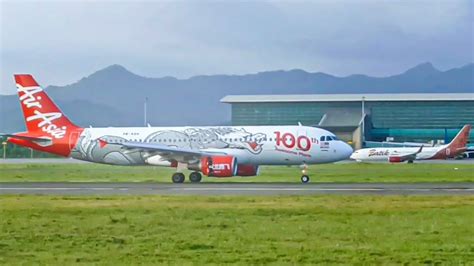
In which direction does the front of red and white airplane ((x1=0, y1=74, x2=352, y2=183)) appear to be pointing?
to the viewer's right
